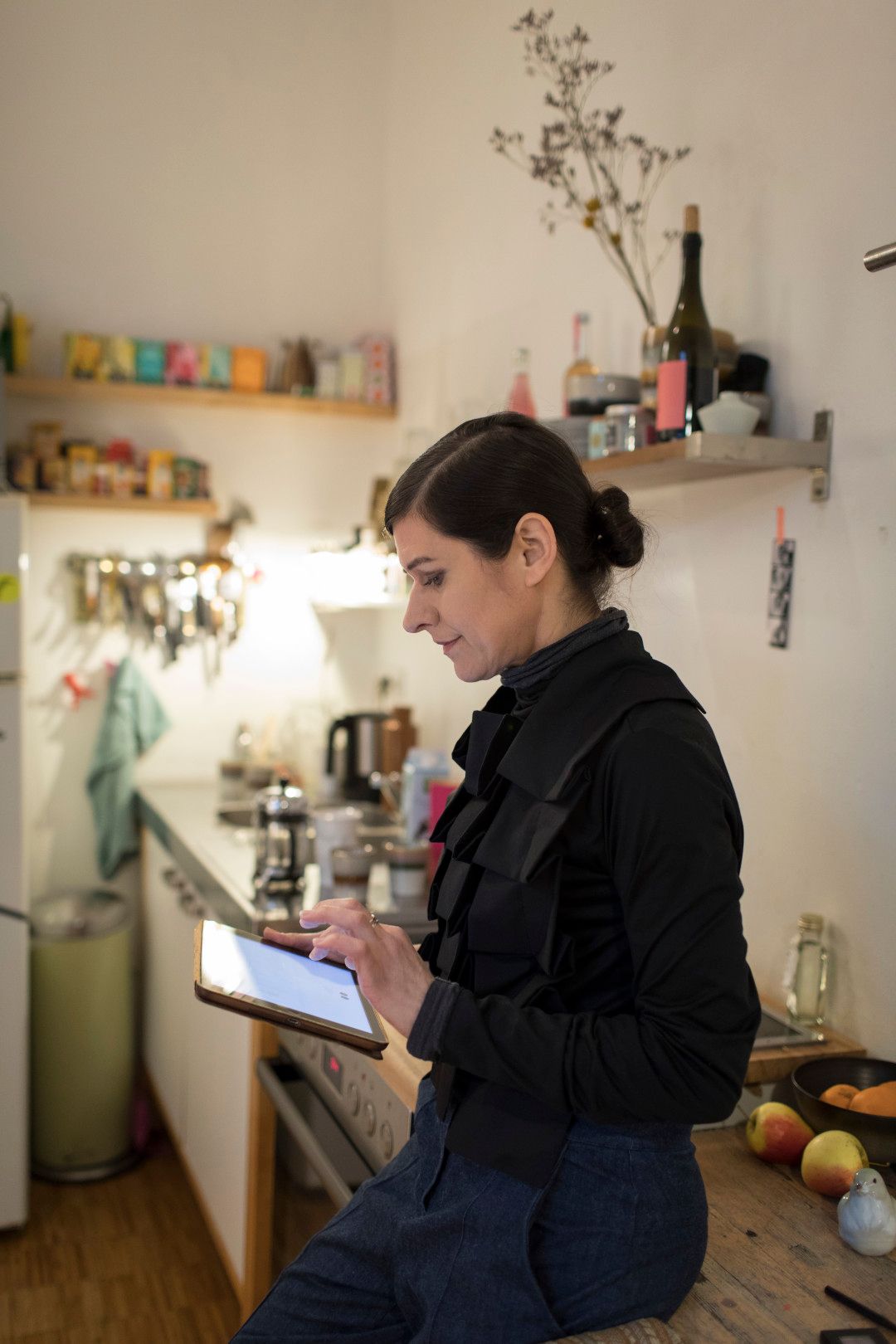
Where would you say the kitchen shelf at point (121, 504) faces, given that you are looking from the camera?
facing the viewer

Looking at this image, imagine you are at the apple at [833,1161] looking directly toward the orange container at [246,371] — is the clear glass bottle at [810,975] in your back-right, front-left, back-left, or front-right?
front-right

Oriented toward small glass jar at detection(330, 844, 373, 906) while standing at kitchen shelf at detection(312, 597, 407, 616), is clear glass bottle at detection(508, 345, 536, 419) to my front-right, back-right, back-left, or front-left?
front-left

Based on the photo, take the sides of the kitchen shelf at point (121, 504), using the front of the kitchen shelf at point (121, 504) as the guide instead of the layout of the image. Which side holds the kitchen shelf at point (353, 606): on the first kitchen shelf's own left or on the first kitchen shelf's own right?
on the first kitchen shelf's own left

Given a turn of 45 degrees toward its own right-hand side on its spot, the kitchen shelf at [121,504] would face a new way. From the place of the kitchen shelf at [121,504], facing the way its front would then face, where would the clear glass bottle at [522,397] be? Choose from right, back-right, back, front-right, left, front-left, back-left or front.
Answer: left

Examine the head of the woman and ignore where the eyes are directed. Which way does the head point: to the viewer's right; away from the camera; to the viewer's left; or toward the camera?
to the viewer's left

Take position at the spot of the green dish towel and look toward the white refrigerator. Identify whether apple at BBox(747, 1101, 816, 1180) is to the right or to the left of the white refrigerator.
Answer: left

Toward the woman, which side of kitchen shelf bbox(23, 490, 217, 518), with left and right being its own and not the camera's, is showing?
front
